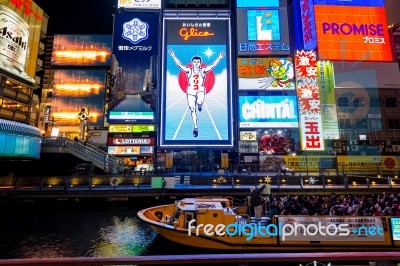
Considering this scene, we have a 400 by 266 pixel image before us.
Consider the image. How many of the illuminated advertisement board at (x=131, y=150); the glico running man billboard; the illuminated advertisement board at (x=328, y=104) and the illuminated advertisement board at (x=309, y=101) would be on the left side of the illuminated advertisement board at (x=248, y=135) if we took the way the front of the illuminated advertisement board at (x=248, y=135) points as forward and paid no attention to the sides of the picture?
2

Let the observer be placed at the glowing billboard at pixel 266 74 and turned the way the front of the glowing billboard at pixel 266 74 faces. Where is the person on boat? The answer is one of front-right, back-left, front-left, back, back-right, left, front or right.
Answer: front

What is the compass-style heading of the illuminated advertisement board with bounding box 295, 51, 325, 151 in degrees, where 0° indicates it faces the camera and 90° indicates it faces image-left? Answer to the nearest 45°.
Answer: approximately 0°

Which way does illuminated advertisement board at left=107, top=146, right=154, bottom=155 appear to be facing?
toward the camera

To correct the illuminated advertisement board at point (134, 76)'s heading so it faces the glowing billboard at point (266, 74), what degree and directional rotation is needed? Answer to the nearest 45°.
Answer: approximately 90° to its left

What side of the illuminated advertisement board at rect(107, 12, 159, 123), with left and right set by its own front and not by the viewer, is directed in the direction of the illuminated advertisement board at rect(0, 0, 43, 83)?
right

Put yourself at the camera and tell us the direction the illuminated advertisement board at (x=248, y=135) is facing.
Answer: facing the viewer

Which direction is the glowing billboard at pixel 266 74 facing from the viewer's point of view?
toward the camera

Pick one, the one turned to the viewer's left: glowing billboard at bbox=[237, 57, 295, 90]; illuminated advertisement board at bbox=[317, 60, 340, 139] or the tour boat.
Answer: the tour boat

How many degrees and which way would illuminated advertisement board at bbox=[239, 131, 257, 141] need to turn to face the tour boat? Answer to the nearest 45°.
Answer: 0° — it already faces it

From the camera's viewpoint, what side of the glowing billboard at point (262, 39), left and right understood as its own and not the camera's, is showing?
front

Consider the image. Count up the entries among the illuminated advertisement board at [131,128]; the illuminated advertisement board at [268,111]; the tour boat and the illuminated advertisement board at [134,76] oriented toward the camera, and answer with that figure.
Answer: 3

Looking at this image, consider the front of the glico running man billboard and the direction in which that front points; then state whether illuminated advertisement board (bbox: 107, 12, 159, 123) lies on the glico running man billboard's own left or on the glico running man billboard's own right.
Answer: on the glico running man billboard's own right

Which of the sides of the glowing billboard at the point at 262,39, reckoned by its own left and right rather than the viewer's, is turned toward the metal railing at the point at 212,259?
front
